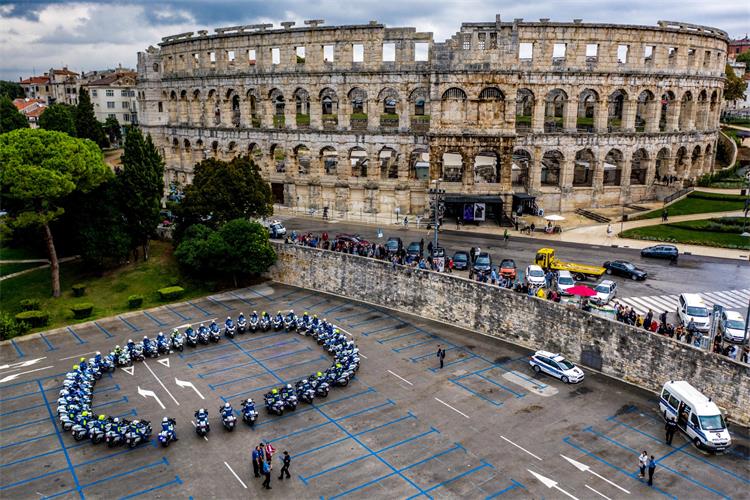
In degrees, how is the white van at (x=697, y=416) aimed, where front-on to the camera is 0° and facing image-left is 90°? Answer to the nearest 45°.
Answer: approximately 315°

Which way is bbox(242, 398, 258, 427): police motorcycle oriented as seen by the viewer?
toward the camera

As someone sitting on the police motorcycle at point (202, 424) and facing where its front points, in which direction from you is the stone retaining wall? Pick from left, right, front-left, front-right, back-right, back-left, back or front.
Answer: left

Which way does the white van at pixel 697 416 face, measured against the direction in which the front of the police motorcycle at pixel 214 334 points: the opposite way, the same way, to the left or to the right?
the same way

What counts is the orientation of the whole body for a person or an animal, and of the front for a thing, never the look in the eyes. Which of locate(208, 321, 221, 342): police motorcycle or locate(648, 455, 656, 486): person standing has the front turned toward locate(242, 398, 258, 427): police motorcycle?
locate(208, 321, 221, 342): police motorcycle

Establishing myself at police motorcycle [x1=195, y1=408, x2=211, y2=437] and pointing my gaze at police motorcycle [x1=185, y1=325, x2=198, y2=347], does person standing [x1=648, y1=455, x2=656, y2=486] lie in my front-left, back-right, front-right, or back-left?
back-right

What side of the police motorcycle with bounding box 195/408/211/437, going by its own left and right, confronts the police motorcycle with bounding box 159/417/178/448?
right

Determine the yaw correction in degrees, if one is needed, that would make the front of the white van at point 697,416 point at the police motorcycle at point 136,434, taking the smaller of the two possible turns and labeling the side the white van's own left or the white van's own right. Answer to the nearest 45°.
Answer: approximately 90° to the white van's own right

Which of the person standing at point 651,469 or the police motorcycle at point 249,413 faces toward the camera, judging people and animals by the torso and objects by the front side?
the police motorcycle

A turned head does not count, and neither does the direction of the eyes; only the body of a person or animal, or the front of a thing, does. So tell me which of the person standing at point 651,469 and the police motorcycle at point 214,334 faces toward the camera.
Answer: the police motorcycle
